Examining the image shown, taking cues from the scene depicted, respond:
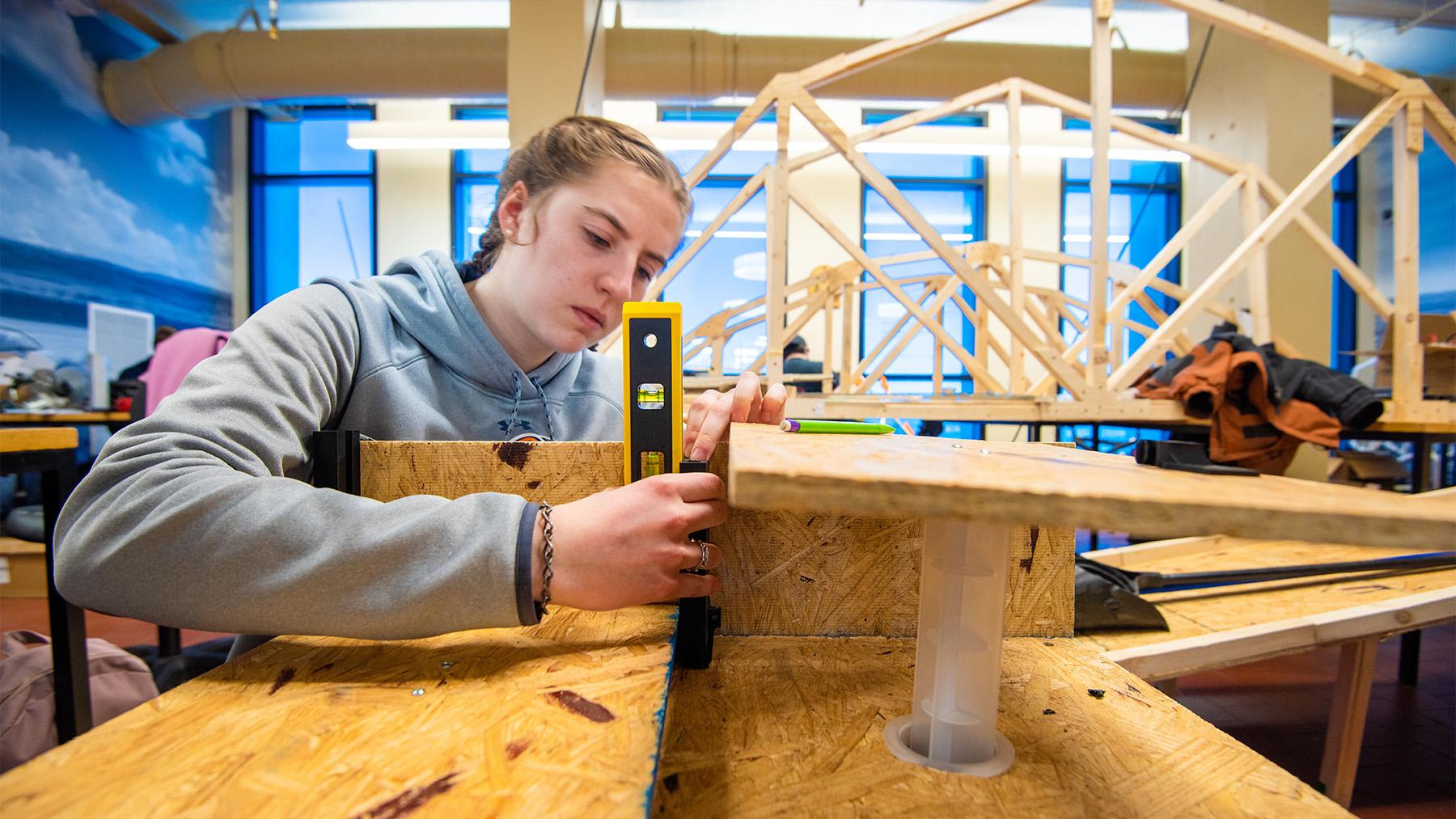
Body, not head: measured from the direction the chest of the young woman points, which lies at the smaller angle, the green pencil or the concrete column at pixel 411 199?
the green pencil

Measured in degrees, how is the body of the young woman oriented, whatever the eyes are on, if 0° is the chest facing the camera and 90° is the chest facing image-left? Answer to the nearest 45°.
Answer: approximately 315°

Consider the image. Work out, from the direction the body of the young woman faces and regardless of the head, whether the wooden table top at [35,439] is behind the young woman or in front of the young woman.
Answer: behind

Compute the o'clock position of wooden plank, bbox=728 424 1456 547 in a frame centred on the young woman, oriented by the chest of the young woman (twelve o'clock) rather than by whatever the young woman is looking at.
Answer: The wooden plank is roughly at 12 o'clock from the young woman.

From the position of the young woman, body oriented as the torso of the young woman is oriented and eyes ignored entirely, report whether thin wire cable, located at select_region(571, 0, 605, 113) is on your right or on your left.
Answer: on your left

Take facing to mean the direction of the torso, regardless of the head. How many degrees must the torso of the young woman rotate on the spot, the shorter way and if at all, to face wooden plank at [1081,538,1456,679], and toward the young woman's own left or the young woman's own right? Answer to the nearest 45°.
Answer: approximately 45° to the young woman's own left

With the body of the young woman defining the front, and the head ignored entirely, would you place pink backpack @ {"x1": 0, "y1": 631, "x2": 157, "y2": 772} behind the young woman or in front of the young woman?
behind

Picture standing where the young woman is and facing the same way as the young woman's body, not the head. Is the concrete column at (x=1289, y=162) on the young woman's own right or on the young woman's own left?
on the young woman's own left

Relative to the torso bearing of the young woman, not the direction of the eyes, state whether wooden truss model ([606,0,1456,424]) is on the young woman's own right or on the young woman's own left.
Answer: on the young woman's own left

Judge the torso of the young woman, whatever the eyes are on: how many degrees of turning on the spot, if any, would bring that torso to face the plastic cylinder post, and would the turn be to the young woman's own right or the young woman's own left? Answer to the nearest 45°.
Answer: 0° — they already face it
